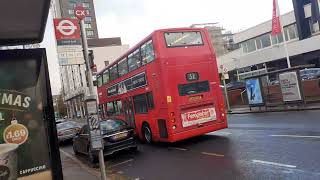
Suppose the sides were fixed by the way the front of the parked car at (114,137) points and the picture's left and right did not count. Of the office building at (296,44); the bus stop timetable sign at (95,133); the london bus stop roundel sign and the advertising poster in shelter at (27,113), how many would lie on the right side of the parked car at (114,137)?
1

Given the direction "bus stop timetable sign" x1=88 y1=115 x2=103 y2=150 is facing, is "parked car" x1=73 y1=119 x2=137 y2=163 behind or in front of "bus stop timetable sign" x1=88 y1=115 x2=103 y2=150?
behind

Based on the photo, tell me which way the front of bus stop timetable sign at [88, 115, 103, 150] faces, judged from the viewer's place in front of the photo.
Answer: facing the viewer

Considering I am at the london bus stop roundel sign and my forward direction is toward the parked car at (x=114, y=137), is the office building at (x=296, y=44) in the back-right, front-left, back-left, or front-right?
front-right

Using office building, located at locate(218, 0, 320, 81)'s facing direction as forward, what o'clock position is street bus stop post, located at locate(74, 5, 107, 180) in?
The street bus stop post is roughly at 11 o'clock from the office building.

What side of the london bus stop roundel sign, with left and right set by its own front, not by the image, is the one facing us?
front

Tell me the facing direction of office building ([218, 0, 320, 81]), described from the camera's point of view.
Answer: facing the viewer and to the left of the viewer

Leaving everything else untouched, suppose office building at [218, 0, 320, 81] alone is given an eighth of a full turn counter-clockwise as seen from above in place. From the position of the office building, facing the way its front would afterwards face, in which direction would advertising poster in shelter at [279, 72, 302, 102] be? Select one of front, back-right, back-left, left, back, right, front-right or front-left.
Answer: front
